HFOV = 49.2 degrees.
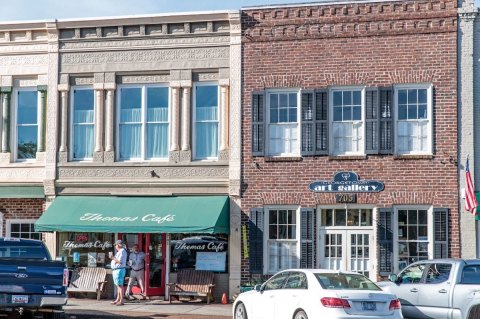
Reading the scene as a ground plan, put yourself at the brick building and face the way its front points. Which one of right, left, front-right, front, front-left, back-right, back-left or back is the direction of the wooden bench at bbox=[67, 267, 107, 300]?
right

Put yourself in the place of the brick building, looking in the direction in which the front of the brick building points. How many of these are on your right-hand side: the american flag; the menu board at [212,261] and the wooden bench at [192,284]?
2

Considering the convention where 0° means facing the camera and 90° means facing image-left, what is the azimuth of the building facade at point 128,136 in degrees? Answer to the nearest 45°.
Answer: approximately 0°

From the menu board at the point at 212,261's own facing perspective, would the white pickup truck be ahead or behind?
ahead

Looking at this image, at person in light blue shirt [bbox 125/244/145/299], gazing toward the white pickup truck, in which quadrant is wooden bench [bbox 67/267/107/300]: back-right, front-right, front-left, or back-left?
back-right

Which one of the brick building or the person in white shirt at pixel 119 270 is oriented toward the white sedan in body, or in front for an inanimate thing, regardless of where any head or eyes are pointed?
the brick building

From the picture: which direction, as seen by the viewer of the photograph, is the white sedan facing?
facing away from the viewer and to the left of the viewer
